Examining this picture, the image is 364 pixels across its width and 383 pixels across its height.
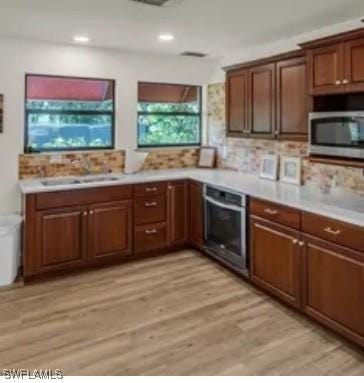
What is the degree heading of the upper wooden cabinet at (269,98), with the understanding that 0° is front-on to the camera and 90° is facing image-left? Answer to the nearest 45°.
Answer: approximately 45°

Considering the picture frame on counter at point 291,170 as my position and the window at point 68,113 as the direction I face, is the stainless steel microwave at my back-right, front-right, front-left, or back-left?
back-left
